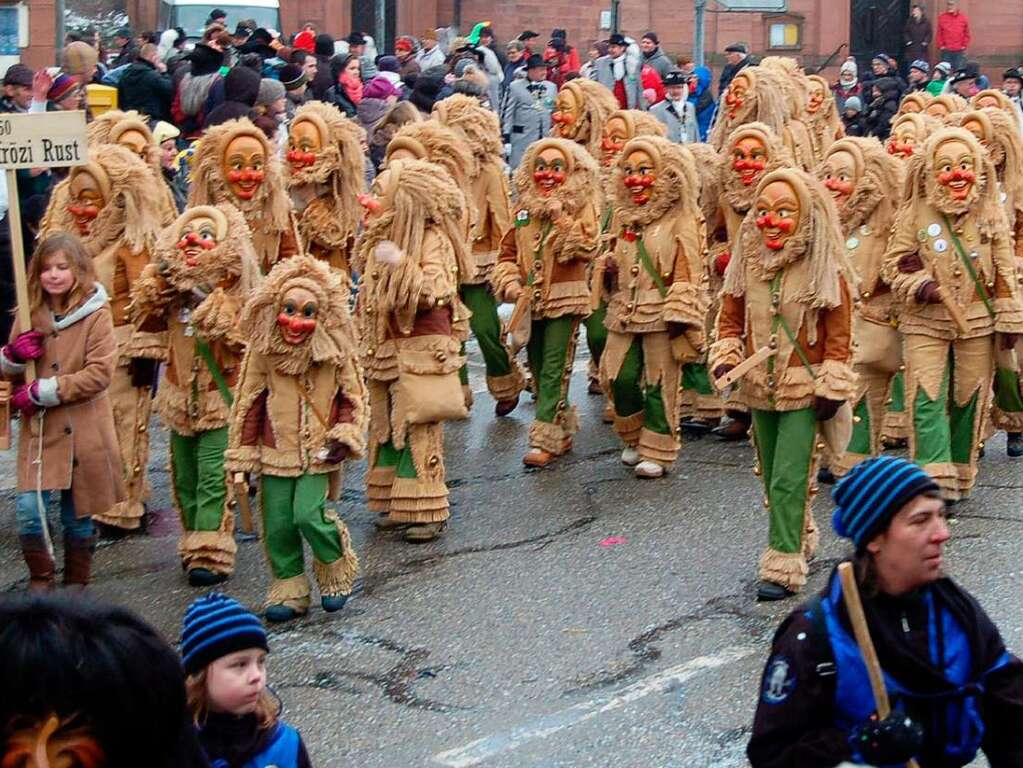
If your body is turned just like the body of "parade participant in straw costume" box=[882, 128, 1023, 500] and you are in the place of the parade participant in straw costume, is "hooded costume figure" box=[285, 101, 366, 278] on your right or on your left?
on your right

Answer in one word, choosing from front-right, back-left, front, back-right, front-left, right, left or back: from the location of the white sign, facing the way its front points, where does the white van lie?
back

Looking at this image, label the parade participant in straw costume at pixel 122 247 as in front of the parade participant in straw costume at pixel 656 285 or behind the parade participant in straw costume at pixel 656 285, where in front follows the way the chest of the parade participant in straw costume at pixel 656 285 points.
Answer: in front

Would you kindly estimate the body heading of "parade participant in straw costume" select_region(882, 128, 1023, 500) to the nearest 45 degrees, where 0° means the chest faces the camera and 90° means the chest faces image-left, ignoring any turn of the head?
approximately 0°

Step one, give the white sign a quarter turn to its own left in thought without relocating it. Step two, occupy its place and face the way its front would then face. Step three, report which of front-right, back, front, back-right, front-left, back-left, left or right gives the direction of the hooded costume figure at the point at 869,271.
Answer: front

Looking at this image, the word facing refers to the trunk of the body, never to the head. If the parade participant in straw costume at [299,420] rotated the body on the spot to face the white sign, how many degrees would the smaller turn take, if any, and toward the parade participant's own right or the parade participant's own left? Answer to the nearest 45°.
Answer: approximately 135° to the parade participant's own right

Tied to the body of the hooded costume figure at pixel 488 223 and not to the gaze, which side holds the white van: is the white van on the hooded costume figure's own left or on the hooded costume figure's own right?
on the hooded costume figure's own right

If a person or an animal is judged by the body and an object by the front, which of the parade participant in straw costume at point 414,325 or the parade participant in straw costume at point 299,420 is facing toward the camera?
the parade participant in straw costume at point 299,420

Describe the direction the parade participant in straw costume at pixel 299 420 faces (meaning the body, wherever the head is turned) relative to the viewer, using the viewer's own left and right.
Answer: facing the viewer

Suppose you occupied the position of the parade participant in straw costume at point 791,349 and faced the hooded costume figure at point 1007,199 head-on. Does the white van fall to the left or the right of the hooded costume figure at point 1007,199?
left

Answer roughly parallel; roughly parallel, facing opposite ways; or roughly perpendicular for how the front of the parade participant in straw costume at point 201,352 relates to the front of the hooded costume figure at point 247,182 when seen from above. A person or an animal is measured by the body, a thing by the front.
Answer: roughly parallel

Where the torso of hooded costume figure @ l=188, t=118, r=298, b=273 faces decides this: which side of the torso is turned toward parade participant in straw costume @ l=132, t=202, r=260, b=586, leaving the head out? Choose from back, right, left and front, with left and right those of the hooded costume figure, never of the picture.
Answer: front

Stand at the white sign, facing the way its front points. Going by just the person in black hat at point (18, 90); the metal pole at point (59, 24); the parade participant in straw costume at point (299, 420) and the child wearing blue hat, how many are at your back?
2

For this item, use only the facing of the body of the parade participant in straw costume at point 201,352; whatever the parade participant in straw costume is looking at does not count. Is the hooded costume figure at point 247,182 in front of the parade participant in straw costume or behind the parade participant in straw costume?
behind

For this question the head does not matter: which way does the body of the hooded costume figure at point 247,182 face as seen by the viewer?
toward the camera

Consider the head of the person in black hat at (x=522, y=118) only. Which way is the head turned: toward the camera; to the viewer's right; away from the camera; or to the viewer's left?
toward the camera

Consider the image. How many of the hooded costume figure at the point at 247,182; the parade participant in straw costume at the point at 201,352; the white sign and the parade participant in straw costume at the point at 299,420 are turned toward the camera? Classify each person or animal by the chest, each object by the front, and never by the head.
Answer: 4
